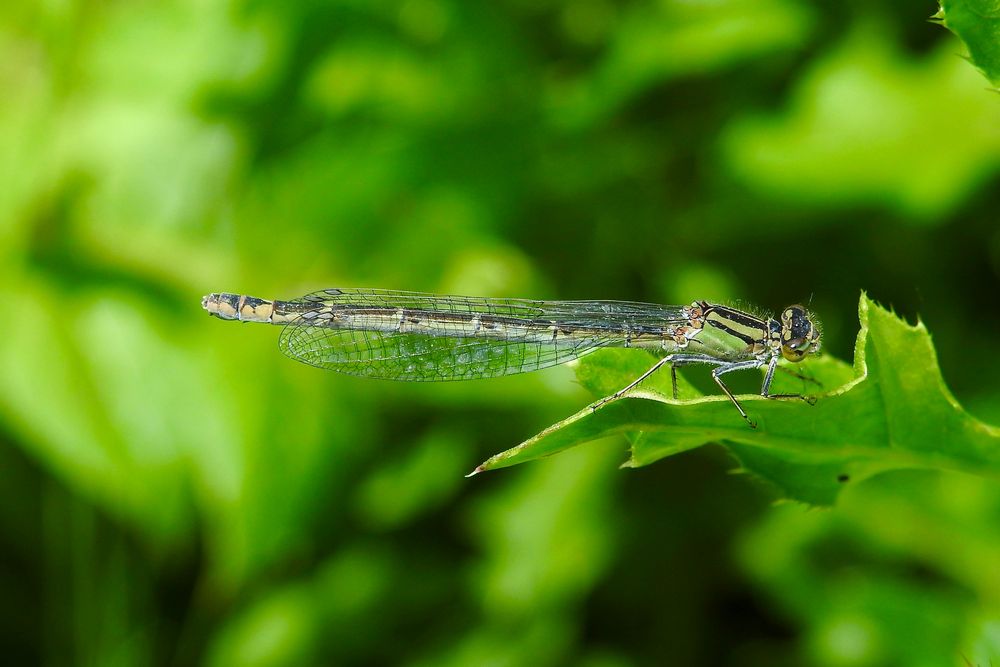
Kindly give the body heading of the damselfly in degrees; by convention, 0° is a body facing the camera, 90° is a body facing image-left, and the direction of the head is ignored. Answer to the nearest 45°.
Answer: approximately 270°
